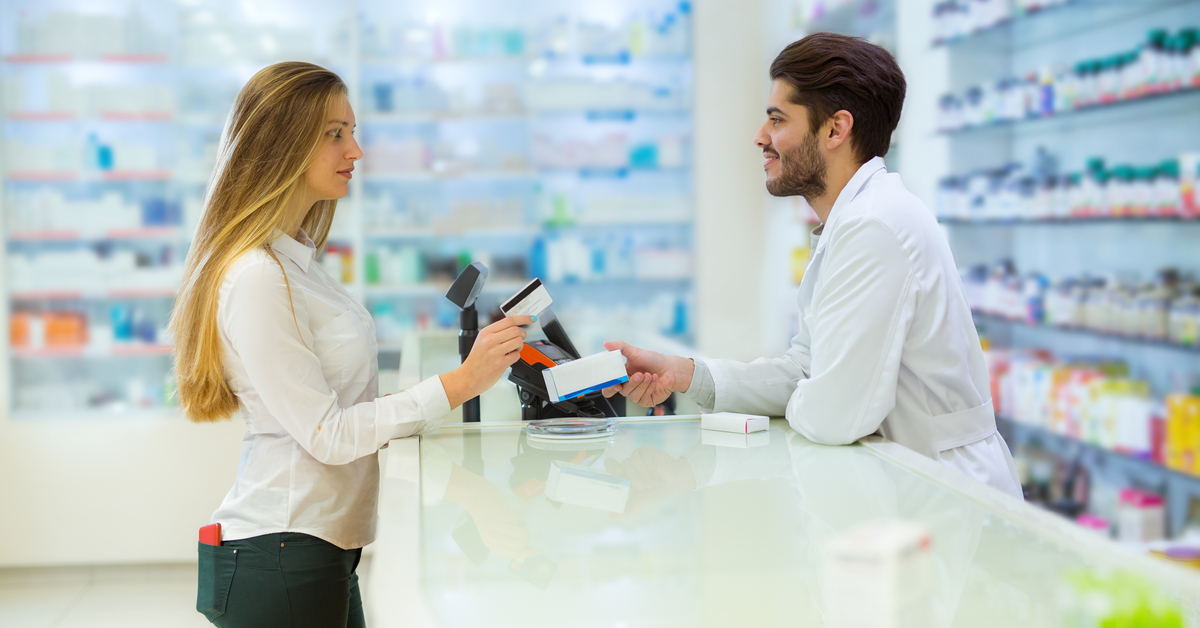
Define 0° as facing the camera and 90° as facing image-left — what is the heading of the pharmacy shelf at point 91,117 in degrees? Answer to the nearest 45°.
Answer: approximately 0°

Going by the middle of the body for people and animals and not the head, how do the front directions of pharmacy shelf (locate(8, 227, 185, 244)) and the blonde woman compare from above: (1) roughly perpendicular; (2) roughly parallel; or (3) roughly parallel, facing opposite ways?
roughly perpendicular

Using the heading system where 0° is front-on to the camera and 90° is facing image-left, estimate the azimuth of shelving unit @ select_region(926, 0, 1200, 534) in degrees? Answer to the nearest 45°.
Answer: approximately 45°

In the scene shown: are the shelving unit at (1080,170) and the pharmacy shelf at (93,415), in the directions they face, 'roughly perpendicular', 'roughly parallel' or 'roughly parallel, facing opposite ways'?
roughly perpendicular

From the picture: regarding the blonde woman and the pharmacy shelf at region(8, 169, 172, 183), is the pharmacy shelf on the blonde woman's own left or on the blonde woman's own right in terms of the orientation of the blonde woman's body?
on the blonde woman's own left

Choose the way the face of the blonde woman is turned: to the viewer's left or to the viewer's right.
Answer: to the viewer's right

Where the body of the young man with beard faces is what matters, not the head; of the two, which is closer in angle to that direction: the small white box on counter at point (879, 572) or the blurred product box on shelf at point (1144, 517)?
the small white box on counter

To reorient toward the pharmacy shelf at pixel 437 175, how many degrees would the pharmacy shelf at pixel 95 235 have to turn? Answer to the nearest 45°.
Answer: approximately 90° to its left

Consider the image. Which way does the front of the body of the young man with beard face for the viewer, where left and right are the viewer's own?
facing to the left of the viewer

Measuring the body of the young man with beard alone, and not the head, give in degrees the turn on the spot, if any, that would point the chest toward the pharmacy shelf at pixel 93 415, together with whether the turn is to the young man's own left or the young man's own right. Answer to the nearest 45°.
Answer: approximately 45° to the young man's own right

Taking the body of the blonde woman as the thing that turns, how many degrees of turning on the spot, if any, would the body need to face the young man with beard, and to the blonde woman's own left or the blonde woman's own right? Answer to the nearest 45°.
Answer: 0° — they already face them

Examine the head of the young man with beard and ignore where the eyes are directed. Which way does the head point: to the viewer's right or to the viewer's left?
to the viewer's left

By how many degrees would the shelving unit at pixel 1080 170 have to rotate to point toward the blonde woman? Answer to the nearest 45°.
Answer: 0° — it already faces them

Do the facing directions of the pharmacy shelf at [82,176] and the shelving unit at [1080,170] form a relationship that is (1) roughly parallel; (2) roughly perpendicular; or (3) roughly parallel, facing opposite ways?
roughly perpendicular
